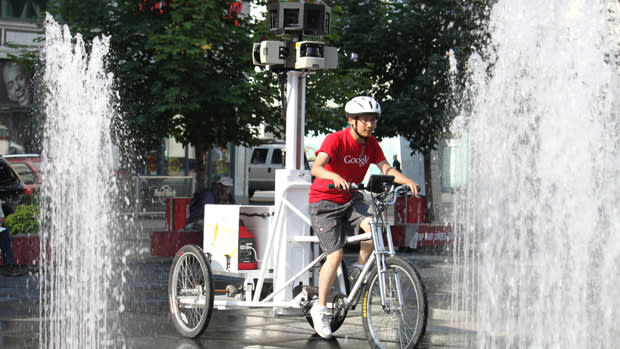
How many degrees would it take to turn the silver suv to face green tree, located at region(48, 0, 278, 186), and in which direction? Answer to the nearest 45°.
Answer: approximately 90° to its right

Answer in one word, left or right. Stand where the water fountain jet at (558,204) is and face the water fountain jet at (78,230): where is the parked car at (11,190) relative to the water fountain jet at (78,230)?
right

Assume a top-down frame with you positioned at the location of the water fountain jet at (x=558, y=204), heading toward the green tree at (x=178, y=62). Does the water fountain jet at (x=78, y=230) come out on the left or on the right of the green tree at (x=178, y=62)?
left
